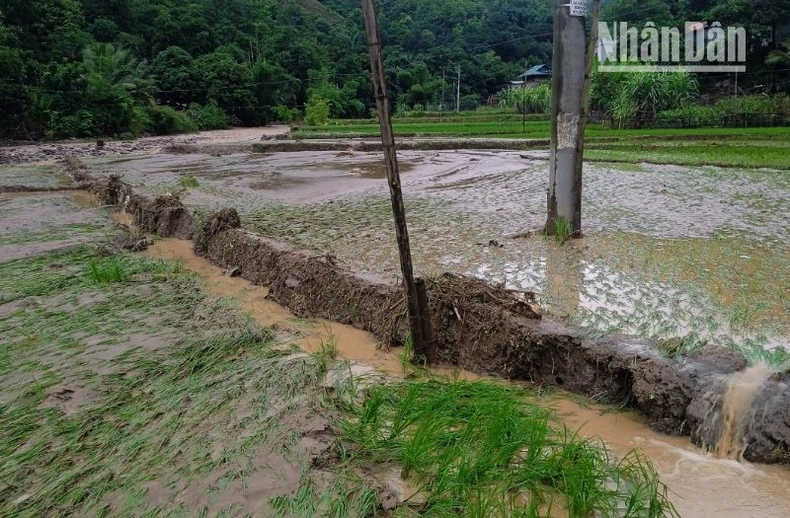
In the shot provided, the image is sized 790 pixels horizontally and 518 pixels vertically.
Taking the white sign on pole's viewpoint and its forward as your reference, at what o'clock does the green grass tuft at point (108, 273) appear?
The green grass tuft is roughly at 2 o'clock from the white sign on pole.

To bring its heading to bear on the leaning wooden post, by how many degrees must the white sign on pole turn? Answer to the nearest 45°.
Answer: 0° — it already faces it

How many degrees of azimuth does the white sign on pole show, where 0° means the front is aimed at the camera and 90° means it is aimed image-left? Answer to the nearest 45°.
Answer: approximately 0°

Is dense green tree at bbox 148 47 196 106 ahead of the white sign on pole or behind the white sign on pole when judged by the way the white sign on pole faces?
behind

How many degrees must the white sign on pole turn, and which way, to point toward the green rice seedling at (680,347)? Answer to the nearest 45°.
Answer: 0° — it already faces it

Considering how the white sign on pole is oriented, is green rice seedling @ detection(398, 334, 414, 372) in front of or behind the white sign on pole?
in front
